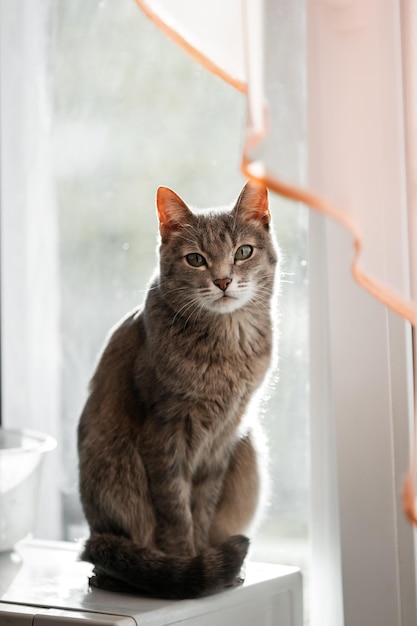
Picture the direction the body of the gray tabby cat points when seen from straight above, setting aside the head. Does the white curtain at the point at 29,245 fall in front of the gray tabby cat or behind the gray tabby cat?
behind

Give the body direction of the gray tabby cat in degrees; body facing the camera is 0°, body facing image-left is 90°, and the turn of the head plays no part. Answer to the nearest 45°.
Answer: approximately 315°
